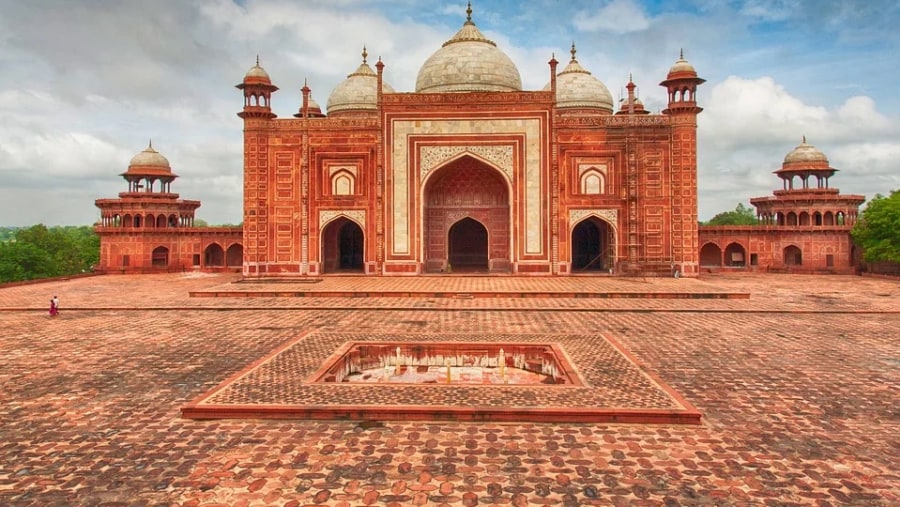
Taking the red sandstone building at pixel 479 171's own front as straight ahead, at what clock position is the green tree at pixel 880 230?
The green tree is roughly at 9 o'clock from the red sandstone building.

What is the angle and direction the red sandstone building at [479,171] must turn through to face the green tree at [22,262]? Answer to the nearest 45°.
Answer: approximately 90° to its right

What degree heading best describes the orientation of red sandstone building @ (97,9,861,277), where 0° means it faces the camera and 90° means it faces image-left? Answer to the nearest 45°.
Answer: approximately 0°

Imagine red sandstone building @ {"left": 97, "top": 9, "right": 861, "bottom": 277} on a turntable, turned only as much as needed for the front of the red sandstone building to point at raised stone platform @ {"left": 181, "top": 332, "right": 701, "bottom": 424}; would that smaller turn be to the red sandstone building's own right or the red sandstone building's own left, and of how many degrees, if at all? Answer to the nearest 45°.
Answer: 0° — it already faces it
